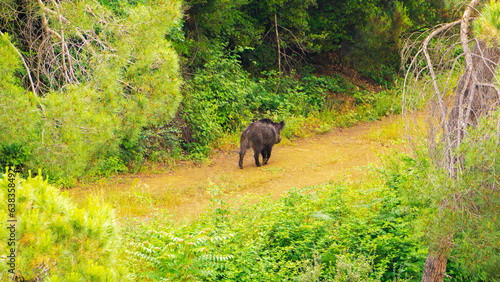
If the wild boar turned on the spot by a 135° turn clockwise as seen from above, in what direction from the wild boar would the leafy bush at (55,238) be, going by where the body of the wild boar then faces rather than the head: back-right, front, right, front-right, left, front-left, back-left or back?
front

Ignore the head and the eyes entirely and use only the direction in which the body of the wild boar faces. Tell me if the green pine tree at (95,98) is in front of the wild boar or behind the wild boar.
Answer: behind

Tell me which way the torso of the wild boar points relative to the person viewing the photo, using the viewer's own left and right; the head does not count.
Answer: facing away from the viewer and to the right of the viewer
